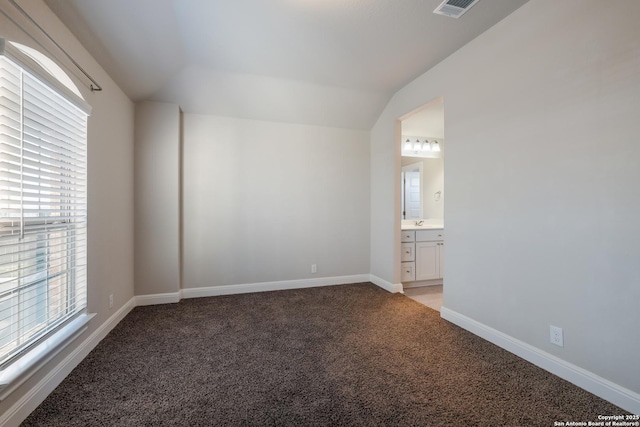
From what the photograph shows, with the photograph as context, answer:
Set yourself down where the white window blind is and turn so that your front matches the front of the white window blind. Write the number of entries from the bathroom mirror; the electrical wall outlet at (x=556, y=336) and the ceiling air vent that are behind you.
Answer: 0

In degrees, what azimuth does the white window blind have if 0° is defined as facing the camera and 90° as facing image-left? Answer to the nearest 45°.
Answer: approximately 315°

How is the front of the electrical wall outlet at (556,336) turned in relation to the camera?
facing the viewer and to the left of the viewer

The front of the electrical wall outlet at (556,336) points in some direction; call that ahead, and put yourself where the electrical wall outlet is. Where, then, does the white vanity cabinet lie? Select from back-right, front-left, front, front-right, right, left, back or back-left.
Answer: right

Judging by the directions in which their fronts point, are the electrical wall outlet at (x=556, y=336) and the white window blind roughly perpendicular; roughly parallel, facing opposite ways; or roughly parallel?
roughly parallel, facing opposite ways

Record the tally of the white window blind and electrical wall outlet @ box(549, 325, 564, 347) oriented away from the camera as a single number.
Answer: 0

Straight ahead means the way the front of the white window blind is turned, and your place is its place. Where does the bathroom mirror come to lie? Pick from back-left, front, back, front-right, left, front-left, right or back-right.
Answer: front-left

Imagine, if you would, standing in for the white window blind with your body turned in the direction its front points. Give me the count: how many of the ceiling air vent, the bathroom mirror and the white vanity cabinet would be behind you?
0

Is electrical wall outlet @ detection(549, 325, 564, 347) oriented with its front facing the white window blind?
yes

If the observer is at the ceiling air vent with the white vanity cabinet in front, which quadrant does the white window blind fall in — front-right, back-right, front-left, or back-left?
back-left

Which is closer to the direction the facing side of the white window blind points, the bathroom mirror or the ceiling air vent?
the ceiling air vent

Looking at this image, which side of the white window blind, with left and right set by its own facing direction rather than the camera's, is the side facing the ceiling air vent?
front

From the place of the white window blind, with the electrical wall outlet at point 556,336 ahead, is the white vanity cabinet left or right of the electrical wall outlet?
left
